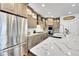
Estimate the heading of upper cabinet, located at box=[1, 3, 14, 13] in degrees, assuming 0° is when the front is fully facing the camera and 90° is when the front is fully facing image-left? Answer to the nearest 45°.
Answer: approximately 315°

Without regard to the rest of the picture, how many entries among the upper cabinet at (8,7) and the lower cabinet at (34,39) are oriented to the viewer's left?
0

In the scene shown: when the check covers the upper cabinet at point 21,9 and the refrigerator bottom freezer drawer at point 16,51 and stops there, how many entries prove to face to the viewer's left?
0

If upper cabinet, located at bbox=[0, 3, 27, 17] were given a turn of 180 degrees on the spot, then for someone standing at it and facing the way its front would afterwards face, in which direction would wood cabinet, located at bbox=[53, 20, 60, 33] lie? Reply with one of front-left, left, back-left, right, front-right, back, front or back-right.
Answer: back-right

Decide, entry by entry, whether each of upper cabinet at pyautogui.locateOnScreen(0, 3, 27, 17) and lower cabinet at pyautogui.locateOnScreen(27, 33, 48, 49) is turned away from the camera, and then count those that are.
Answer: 0

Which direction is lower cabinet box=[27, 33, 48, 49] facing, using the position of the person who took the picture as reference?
facing the viewer and to the right of the viewer

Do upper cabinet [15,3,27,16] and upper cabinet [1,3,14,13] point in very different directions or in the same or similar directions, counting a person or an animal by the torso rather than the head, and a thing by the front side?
same or similar directions

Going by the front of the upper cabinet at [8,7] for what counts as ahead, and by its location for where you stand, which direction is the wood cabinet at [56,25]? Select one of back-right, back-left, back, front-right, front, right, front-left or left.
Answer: front-left

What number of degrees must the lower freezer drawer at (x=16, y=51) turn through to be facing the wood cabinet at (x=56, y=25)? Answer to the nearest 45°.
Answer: approximately 45° to its left

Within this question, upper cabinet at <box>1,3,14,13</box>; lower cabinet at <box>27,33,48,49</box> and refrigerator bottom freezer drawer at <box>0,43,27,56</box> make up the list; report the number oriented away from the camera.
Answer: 0

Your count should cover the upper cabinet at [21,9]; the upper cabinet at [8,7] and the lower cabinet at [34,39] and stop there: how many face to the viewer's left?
0

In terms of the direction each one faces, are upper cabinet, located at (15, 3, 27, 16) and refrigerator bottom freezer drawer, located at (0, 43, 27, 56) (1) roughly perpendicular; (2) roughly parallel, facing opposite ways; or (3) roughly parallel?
roughly parallel
